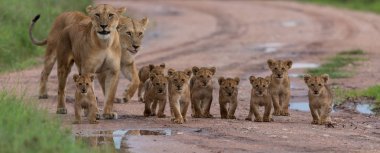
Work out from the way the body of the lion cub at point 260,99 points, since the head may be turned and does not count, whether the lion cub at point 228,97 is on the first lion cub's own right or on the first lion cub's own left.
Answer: on the first lion cub's own right

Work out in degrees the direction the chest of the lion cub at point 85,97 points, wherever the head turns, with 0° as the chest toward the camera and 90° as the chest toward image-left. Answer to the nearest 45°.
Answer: approximately 0°

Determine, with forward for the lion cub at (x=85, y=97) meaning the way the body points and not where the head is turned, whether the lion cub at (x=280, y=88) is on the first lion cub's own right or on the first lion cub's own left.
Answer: on the first lion cub's own left

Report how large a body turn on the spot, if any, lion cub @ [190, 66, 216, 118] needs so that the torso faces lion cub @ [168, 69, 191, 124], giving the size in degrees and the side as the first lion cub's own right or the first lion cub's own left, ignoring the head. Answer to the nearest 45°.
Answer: approximately 45° to the first lion cub's own right

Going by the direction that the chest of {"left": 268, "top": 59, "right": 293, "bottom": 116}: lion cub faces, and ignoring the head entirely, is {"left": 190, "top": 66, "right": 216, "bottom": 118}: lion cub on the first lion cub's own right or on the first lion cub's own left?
on the first lion cub's own right
